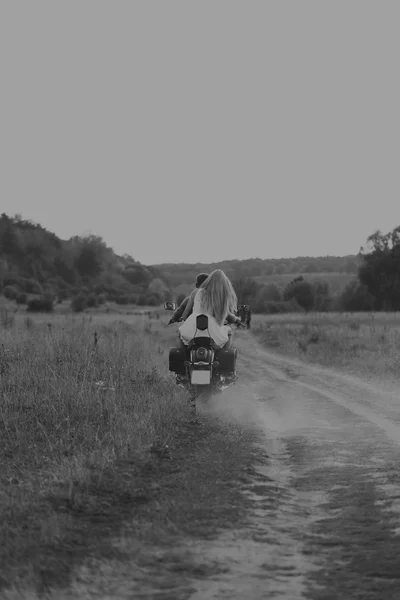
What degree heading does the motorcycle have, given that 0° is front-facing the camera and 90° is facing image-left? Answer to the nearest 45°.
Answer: approximately 180°

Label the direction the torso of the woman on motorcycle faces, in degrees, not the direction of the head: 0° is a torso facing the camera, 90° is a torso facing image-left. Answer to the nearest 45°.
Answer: approximately 180°

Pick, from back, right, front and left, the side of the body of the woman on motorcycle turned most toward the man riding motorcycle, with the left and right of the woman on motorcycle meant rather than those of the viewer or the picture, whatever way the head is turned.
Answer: front

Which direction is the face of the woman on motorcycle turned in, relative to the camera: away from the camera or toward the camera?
away from the camera
